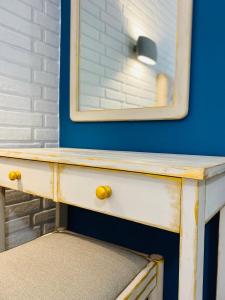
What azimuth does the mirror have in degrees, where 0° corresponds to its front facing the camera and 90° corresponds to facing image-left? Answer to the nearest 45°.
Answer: approximately 45°

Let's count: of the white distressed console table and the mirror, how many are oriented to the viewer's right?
0
